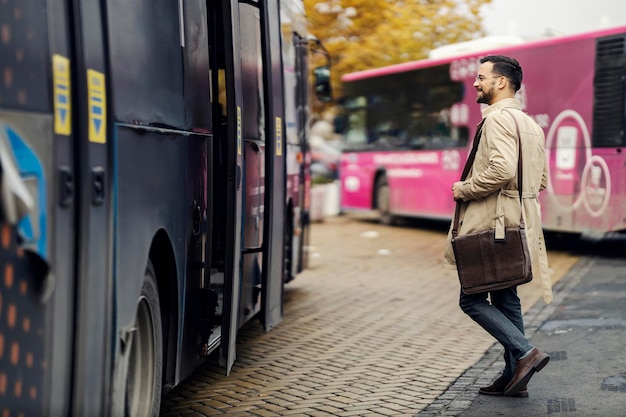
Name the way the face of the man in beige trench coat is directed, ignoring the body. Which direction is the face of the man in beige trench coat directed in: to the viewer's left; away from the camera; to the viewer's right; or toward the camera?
to the viewer's left

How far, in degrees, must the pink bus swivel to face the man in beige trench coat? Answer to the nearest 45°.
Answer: approximately 135° to its left

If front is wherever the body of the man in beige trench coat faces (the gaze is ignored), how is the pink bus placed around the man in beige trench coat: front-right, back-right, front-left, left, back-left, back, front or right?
right

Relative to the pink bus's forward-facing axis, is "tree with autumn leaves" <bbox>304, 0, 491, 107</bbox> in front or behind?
in front

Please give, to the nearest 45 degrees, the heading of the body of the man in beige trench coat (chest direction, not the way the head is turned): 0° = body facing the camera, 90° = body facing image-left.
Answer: approximately 90°

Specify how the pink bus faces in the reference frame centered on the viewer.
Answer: facing away from the viewer and to the left of the viewer

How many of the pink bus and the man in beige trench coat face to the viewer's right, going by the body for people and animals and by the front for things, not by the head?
0
